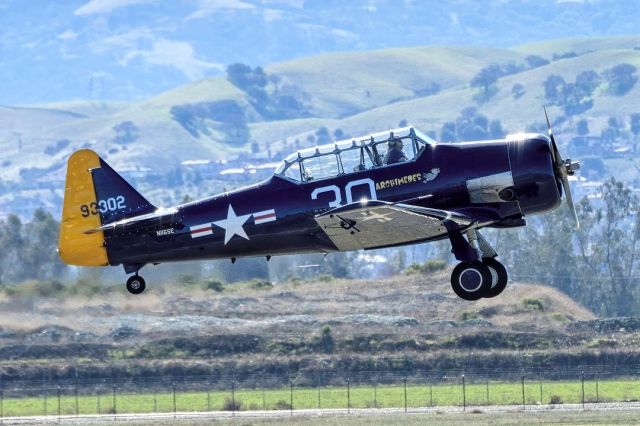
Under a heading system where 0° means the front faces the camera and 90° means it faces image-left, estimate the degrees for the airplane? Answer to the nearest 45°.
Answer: approximately 270°
